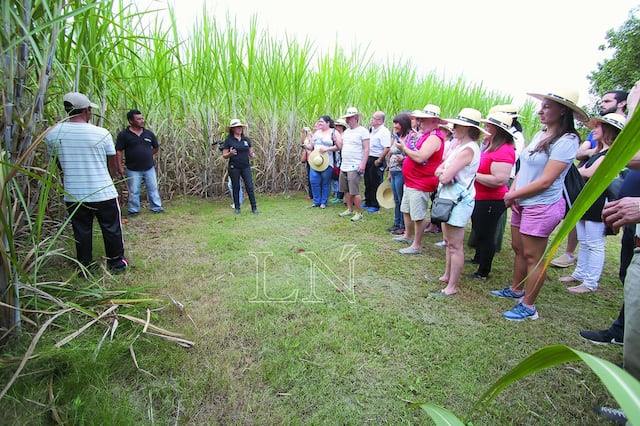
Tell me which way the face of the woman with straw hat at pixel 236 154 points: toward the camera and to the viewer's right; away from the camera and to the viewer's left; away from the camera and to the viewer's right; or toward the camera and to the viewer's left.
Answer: toward the camera and to the viewer's right

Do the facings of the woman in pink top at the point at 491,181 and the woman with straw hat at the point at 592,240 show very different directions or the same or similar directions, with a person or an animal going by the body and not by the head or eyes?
same or similar directions

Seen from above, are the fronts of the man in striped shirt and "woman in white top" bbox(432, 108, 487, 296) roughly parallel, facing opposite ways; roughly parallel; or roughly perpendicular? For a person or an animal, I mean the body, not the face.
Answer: roughly perpendicular

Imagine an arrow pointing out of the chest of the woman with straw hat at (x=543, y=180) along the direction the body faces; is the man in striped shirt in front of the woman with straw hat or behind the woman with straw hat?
in front

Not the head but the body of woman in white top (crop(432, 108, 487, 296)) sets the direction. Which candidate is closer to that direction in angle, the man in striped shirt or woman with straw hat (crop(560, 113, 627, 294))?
the man in striped shirt

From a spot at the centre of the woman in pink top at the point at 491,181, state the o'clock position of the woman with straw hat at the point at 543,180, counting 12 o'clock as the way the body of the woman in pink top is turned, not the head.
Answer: The woman with straw hat is roughly at 8 o'clock from the woman in pink top.

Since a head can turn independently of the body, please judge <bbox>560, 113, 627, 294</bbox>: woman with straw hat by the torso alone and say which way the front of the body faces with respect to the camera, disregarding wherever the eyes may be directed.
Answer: to the viewer's left

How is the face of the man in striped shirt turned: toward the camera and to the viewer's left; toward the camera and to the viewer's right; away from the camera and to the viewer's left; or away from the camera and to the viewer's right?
away from the camera and to the viewer's right

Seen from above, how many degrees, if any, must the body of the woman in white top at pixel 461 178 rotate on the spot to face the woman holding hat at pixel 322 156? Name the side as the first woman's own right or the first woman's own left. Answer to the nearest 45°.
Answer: approximately 45° to the first woman's own right

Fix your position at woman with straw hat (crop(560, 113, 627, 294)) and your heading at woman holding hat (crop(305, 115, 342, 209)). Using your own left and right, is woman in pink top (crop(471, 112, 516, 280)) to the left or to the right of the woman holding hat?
left

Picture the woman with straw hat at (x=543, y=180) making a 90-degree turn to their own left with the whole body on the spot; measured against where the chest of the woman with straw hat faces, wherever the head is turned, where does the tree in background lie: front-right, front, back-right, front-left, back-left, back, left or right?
back

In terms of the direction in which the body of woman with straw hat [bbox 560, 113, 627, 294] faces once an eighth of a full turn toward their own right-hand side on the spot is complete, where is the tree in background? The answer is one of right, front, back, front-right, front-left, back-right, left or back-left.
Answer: front-right

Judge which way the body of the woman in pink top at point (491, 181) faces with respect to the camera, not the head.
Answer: to the viewer's left

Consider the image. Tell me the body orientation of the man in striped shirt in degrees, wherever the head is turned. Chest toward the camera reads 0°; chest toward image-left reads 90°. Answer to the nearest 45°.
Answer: approximately 225°

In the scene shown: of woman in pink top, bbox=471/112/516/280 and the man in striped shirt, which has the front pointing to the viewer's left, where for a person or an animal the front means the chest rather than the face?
the woman in pink top

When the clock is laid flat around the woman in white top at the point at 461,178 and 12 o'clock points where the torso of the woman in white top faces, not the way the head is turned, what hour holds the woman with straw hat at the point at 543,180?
The woman with straw hat is roughly at 7 o'clock from the woman in white top.

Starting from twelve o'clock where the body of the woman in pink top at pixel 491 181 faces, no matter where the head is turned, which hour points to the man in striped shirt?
The man in striped shirt is roughly at 11 o'clock from the woman in pink top.

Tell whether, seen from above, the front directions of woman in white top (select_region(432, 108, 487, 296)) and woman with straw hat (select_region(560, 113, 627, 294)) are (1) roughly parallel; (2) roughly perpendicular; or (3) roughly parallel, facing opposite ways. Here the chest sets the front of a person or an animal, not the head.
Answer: roughly parallel

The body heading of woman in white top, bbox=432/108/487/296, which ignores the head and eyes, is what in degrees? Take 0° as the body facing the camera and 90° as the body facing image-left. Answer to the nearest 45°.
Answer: approximately 90°

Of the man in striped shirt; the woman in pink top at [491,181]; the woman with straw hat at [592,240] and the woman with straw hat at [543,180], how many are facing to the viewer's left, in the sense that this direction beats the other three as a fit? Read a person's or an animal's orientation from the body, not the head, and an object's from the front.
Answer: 3

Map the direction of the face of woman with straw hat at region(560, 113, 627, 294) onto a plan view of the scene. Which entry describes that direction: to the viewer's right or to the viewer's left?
to the viewer's left
